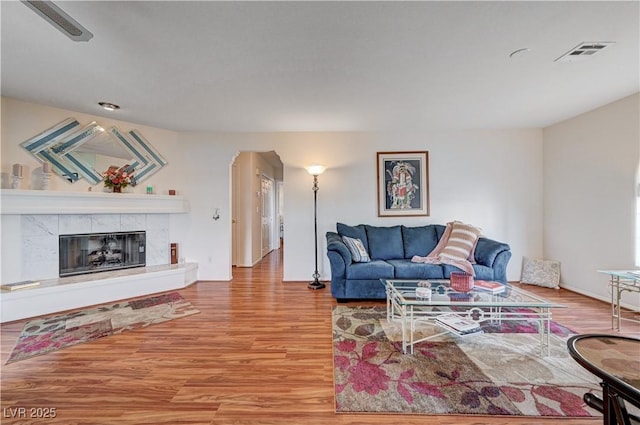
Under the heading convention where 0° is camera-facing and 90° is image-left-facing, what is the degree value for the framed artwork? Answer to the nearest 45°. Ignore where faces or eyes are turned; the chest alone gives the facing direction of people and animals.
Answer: approximately 0°

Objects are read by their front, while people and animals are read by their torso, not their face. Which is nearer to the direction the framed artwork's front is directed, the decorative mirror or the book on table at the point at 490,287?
the book on table

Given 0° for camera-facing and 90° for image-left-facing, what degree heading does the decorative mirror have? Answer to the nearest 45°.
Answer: approximately 315°

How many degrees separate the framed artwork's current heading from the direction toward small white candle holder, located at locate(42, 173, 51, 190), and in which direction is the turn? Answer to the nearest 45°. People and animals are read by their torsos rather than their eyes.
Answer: approximately 45° to its right

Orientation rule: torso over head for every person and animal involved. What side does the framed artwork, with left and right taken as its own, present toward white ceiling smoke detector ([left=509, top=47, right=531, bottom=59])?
front

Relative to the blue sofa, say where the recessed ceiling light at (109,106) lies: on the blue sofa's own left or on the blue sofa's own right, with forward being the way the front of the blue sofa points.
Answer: on the blue sofa's own right

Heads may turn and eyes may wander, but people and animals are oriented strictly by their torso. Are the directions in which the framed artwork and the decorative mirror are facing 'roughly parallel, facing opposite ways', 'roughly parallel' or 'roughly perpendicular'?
roughly perpendicular

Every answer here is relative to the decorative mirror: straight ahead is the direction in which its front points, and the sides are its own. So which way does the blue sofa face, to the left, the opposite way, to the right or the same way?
to the right

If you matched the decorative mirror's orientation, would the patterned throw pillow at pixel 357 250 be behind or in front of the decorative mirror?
in front

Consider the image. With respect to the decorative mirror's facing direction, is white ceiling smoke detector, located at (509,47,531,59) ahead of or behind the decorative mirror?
ahead

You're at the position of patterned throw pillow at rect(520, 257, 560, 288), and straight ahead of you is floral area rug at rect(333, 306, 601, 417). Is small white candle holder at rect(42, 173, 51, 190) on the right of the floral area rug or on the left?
right

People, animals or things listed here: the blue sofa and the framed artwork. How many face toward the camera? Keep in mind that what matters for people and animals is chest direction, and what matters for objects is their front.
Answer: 2
